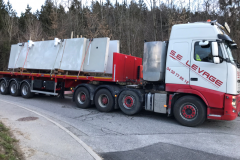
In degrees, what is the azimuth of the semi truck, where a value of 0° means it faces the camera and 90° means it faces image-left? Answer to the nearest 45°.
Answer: approximately 315°
